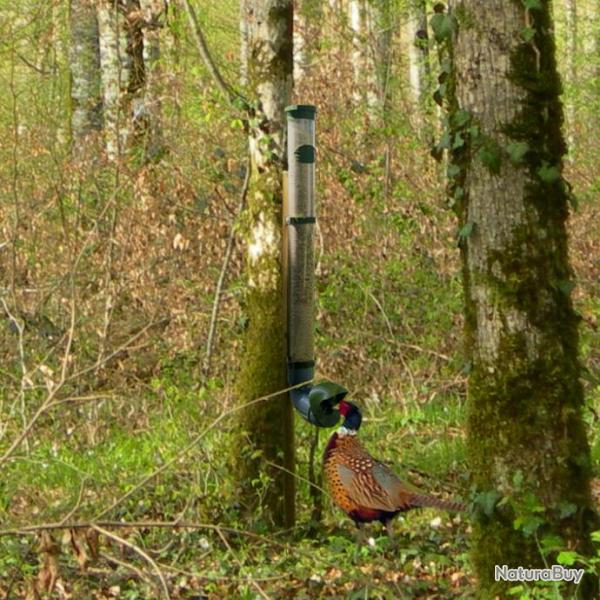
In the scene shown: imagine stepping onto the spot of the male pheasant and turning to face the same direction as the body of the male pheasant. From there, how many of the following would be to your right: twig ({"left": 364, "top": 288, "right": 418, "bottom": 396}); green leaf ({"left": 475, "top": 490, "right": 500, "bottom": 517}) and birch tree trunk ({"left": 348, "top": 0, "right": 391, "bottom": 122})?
2

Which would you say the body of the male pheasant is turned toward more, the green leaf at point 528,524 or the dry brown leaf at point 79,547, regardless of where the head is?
the dry brown leaf

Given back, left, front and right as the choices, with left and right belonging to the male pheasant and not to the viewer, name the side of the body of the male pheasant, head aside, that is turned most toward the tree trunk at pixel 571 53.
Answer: right

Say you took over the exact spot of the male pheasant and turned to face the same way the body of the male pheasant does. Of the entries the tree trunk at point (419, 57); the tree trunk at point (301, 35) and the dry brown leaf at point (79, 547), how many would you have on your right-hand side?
2

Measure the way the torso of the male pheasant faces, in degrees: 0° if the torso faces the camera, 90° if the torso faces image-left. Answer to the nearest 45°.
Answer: approximately 90°

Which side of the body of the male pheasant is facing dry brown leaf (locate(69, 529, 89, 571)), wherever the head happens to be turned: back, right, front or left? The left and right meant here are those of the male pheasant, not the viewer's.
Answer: front

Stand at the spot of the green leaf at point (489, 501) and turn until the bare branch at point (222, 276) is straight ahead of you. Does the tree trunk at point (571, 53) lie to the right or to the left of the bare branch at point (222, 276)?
right

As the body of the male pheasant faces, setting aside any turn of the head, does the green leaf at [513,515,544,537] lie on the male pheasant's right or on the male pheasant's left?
on the male pheasant's left
